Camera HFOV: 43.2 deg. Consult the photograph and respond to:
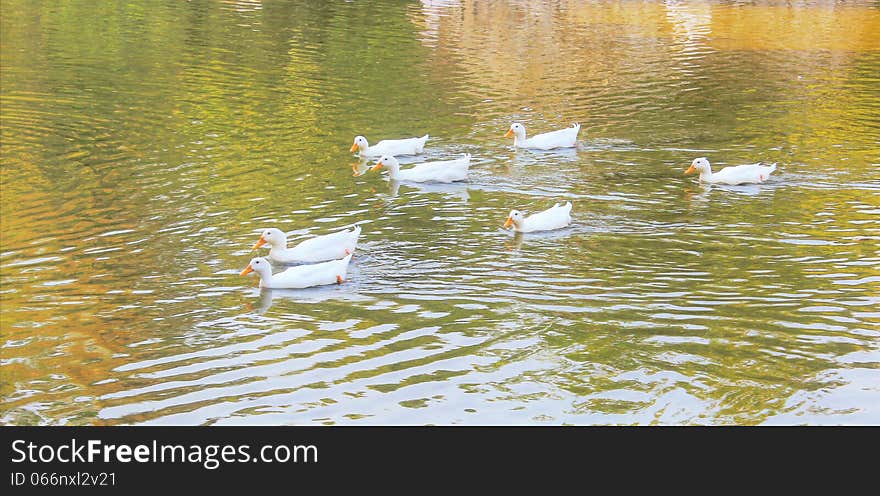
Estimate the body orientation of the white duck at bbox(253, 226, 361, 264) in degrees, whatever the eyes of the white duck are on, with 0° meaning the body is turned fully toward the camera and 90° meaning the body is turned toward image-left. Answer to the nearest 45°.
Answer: approximately 90°

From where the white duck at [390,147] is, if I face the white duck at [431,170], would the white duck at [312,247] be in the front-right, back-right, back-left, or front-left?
front-right

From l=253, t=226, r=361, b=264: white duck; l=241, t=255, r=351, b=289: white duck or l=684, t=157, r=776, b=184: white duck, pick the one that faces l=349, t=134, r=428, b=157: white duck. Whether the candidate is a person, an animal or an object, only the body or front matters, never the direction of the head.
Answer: l=684, t=157, r=776, b=184: white duck

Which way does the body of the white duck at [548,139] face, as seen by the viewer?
to the viewer's left

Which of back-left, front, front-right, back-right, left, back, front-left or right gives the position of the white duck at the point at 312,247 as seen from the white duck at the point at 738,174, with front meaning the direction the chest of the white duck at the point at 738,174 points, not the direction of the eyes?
front-left

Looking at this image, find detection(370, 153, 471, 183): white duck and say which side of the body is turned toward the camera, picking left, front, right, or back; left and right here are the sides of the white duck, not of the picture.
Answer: left

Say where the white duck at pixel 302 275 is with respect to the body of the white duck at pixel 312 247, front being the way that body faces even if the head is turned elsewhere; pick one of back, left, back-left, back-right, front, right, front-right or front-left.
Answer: left

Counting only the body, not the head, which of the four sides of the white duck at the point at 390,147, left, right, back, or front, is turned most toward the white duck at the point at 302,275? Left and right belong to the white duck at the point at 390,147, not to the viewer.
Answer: left

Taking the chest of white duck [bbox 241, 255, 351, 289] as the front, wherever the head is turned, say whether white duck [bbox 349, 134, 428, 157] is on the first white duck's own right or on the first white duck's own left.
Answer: on the first white duck's own right

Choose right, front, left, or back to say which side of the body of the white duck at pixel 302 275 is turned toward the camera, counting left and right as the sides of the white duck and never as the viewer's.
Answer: left

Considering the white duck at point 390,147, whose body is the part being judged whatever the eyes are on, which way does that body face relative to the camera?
to the viewer's left

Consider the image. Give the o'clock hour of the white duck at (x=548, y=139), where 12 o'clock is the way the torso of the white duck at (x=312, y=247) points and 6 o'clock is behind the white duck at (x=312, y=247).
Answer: the white duck at (x=548, y=139) is roughly at 4 o'clock from the white duck at (x=312, y=247).

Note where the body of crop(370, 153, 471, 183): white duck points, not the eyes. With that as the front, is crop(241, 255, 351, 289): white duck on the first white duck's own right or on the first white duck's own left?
on the first white duck's own left

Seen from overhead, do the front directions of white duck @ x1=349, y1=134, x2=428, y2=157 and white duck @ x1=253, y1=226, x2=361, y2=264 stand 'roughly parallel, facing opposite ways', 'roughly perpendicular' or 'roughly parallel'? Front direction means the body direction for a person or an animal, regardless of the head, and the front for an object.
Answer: roughly parallel

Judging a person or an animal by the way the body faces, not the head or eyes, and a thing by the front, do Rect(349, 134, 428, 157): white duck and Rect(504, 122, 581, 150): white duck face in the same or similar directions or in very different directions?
same or similar directions

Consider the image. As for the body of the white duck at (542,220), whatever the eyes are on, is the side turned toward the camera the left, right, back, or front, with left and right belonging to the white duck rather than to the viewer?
left
